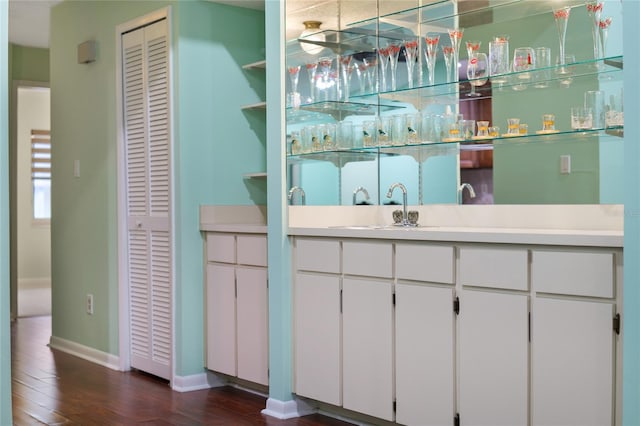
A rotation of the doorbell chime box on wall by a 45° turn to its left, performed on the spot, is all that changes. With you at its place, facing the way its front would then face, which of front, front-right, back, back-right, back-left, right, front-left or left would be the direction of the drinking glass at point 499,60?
front-left

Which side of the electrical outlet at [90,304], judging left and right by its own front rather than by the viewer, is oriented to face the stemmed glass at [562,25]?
left

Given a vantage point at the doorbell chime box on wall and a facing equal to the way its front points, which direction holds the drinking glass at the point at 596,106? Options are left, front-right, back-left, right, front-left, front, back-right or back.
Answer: left

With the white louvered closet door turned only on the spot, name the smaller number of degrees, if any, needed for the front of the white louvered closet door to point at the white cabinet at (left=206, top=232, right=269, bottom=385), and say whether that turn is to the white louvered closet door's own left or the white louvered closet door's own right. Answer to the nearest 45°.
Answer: approximately 90° to the white louvered closet door's own left

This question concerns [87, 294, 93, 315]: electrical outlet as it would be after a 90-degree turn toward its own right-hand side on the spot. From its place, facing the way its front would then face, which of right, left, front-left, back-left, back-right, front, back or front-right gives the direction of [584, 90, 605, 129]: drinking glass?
back

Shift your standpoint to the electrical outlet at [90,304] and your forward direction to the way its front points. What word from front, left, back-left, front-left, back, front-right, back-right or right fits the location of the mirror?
left

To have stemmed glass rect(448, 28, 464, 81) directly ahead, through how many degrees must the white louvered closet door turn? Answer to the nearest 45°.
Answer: approximately 90° to its left

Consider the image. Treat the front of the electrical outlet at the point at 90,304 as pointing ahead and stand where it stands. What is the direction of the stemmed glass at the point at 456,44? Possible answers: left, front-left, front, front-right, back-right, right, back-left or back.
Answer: left
